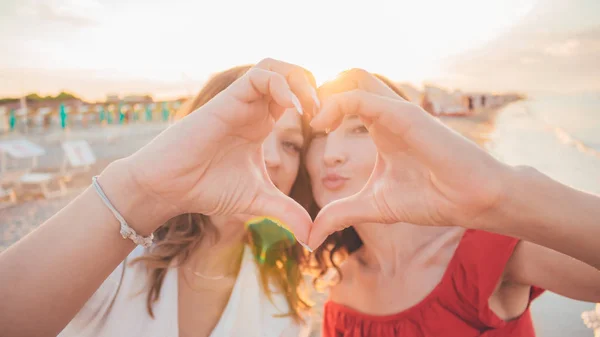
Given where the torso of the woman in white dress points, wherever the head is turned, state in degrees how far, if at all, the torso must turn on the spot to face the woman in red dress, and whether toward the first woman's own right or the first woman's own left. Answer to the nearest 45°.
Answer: approximately 45° to the first woman's own left

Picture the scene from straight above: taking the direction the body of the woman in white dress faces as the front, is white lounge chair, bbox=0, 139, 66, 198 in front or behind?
behind

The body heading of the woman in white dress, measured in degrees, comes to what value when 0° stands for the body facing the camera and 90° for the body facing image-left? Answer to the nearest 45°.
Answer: approximately 0°

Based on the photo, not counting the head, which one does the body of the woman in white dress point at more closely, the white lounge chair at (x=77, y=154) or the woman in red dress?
the woman in red dress

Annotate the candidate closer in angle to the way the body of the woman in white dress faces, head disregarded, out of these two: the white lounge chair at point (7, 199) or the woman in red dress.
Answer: the woman in red dress

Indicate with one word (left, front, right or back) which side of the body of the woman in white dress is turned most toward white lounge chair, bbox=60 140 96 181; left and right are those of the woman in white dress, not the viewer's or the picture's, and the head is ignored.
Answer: back

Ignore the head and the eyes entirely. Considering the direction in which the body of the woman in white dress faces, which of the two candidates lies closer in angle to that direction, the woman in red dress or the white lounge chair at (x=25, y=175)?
the woman in red dress
